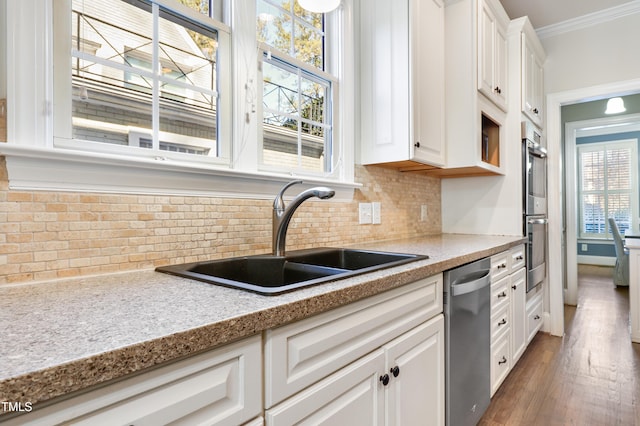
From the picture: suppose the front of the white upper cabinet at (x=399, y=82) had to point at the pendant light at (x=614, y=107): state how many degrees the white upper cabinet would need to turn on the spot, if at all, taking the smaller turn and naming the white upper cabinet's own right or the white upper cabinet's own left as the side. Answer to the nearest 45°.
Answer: approximately 90° to the white upper cabinet's own left

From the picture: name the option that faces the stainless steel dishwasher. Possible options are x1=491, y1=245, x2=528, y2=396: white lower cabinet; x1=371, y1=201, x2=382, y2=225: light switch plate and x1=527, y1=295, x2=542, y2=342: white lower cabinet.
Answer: the light switch plate

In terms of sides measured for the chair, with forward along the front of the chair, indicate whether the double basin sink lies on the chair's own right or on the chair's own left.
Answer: on the chair's own right

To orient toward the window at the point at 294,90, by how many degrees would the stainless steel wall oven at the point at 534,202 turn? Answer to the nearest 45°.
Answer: approximately 135° to its right

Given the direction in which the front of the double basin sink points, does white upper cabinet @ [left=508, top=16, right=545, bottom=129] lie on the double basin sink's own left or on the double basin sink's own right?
on the double basin sink's own left

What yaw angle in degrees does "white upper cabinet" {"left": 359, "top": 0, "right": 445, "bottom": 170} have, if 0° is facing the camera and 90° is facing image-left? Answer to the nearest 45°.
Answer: approximately 315°
